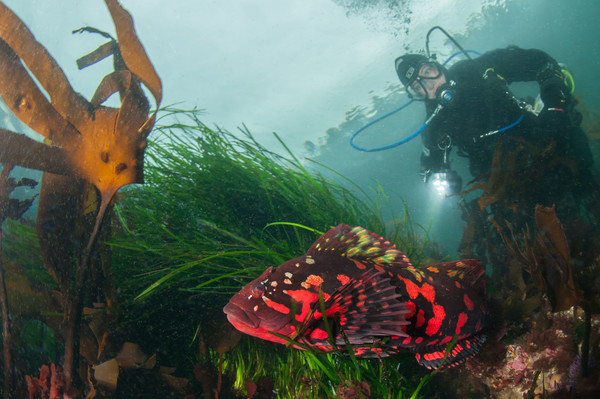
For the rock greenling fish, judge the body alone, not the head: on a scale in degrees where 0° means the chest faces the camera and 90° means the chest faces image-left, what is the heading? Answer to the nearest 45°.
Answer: approximately 90°

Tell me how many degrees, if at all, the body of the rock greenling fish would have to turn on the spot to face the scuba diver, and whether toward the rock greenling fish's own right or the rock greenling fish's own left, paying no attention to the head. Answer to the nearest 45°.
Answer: approximately 135° to the rock greenling fish's own right
